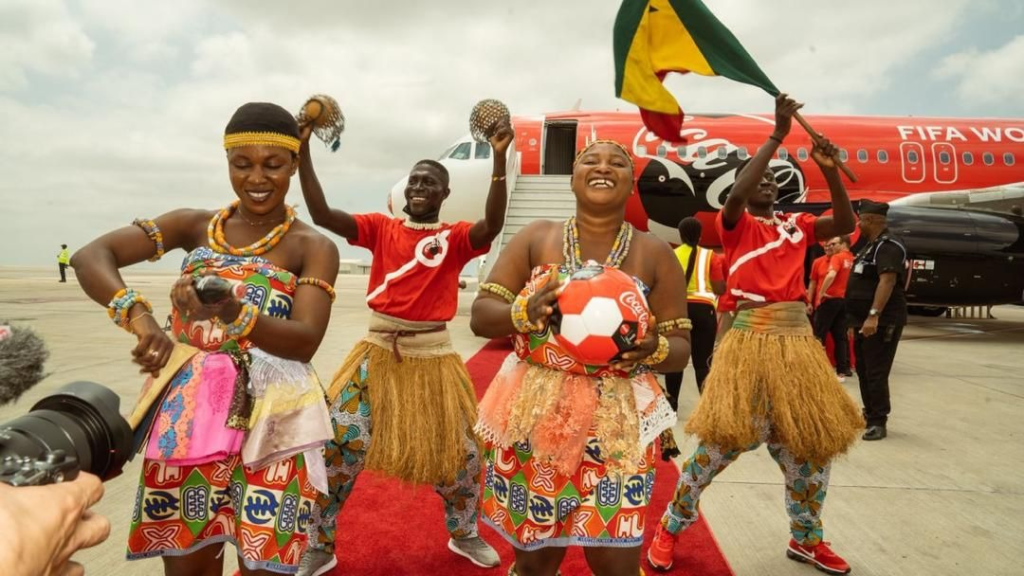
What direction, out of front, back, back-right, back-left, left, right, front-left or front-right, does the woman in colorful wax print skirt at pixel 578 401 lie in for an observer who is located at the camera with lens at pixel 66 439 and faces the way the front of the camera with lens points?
front-right

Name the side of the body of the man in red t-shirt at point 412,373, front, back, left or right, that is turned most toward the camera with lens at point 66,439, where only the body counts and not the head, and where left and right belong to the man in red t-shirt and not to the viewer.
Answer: front

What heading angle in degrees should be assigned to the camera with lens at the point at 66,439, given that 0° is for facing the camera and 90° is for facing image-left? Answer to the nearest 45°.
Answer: approximately 225°

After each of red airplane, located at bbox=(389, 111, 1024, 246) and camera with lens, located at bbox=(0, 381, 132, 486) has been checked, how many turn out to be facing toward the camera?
0

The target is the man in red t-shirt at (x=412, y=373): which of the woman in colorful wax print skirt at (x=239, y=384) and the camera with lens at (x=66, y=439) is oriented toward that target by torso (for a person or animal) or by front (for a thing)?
the camera with lens

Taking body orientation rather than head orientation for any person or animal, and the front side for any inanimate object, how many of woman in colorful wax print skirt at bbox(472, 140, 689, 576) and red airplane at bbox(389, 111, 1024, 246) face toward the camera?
1

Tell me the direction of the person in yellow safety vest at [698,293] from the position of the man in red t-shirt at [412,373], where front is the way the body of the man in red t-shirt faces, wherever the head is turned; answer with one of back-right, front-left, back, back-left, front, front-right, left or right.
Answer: back-left

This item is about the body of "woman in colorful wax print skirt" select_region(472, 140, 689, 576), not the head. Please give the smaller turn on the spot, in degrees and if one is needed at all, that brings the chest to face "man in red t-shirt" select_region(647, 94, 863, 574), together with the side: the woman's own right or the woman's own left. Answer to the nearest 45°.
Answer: approximately 135° to the woman's own left

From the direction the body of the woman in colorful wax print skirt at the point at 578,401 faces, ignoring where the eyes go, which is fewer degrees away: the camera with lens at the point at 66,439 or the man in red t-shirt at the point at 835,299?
the camera with lens

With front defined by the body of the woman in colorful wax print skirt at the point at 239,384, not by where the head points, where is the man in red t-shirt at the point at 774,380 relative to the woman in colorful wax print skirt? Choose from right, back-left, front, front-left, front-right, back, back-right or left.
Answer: left

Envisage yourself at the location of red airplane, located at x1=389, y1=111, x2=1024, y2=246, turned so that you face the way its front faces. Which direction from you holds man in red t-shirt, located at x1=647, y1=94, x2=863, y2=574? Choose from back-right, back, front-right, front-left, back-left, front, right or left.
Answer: left

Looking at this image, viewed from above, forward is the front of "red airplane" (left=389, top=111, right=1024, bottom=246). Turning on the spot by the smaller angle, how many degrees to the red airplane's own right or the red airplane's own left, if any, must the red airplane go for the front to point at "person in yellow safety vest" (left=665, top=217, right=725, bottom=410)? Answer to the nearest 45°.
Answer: approximately 90° to the red airplane's own left

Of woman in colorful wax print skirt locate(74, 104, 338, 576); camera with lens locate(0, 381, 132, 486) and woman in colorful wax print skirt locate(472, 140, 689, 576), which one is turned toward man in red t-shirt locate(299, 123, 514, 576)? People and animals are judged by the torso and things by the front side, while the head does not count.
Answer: the camera with lens
